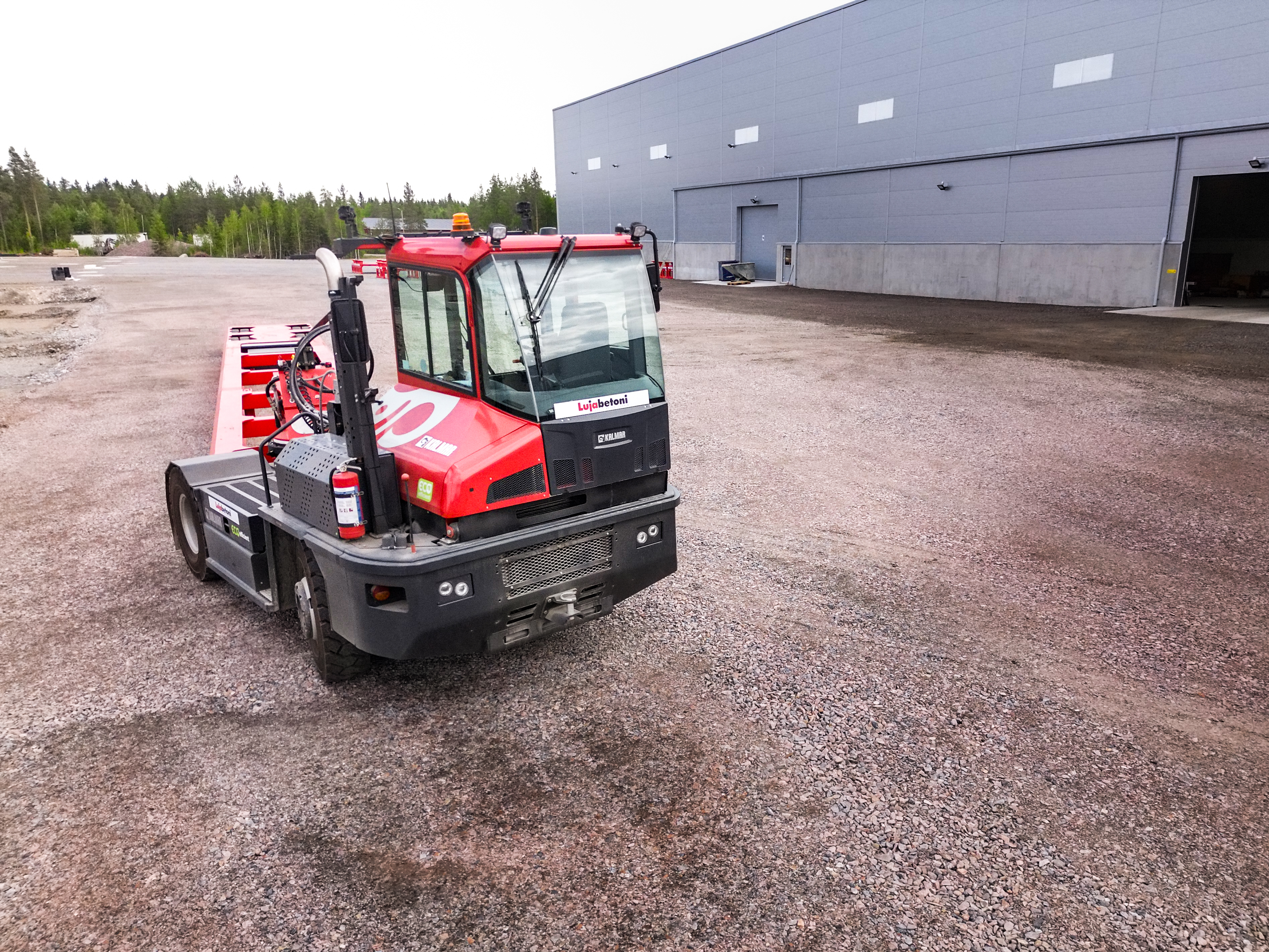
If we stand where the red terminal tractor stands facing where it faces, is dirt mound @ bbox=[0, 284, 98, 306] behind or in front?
behind

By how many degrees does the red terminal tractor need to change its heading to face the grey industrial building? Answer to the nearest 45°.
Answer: approximately 90° to its left

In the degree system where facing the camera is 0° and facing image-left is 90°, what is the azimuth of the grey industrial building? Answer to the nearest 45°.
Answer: approximately 45°

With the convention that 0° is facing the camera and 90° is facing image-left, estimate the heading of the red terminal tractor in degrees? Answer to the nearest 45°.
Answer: approximately 315°
